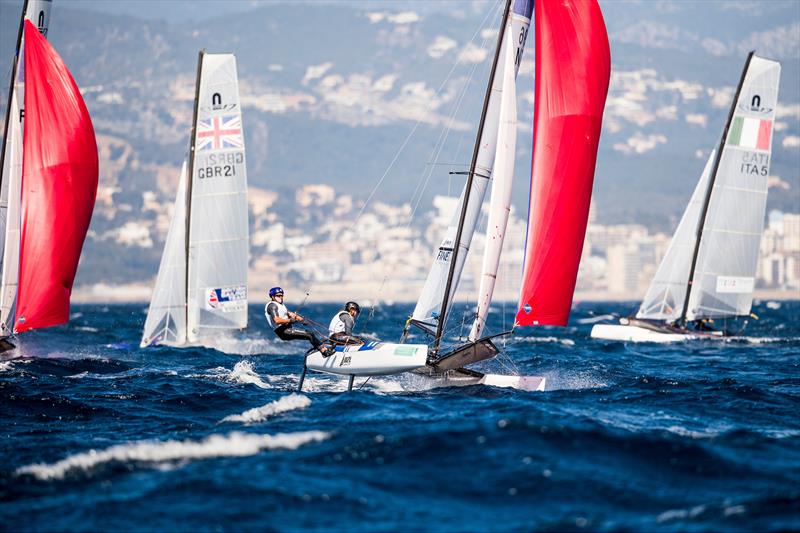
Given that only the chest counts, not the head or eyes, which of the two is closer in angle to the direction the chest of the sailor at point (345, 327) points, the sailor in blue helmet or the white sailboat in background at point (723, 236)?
the white sailboat in background

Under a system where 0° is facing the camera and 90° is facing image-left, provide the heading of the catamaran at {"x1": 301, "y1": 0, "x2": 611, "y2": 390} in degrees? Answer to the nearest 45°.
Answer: approximately 315°

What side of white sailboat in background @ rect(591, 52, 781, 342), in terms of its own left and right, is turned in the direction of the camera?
left

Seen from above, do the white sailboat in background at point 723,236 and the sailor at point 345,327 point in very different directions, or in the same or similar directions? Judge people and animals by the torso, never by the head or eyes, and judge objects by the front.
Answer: very different directions

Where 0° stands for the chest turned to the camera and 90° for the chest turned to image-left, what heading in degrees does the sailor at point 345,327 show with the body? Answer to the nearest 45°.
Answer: approximately 270°

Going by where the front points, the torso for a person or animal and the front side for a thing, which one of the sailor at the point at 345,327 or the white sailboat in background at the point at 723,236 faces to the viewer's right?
the sailor

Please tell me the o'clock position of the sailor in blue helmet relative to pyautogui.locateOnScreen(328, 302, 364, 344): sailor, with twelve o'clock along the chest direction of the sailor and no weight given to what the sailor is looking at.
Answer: The sailor in blue helmet is roughly at 6 o'clock from the sailor.
